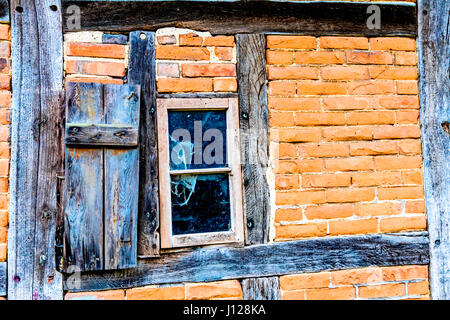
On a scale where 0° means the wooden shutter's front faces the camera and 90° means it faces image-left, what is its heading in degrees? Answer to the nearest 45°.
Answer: approximately 0°

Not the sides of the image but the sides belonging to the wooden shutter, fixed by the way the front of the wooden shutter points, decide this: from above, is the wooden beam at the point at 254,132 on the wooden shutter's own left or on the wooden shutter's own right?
on the wooden shutter's own left
